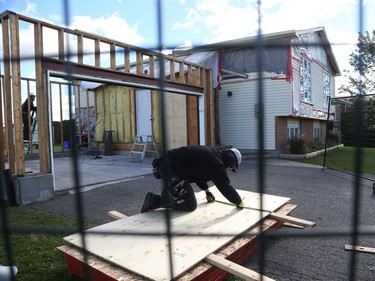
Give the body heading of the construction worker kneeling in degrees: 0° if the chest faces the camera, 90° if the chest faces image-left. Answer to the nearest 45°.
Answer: approximately 270°

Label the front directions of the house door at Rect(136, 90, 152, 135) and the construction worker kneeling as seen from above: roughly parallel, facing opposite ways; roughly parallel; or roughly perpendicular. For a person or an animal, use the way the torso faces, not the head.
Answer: roughly perpendicular

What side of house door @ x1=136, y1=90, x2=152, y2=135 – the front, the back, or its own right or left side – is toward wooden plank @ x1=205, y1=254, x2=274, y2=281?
front

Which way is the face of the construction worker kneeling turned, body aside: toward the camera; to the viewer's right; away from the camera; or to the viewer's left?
to the viewer's right

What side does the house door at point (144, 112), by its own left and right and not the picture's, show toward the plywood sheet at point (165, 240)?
front

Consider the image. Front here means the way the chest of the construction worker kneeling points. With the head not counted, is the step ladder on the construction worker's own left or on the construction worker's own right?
on the construction worker's own left

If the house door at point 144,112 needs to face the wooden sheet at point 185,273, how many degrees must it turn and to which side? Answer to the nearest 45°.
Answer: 0° — it already faces it
